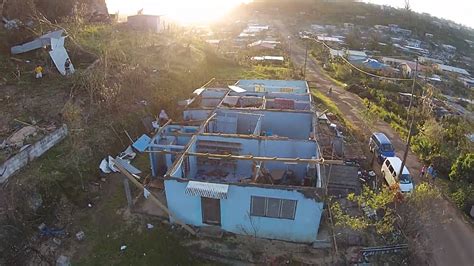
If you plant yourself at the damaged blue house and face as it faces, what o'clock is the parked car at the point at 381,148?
The parked car is roughly at 8 o'clock from the damaged blue house.

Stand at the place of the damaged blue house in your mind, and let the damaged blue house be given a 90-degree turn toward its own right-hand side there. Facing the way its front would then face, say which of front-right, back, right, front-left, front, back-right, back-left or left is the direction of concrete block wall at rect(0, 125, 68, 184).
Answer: front

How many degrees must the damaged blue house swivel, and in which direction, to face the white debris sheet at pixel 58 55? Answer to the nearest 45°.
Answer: approximately 135° to its right

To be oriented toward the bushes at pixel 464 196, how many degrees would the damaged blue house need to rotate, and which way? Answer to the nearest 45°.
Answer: approximately 90° to its left

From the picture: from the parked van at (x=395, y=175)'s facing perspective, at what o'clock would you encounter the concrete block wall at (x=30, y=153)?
The concrete block wall is roughly at 3 o'clock from the parked van.

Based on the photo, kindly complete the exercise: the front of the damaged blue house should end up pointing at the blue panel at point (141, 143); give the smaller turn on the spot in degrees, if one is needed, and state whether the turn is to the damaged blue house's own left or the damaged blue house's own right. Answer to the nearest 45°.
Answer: approximately 135° to the damaged blue house's own right

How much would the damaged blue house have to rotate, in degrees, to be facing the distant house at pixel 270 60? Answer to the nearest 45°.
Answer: approximately 180°

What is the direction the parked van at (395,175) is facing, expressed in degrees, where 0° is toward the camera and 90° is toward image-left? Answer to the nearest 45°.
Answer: approximately 315°

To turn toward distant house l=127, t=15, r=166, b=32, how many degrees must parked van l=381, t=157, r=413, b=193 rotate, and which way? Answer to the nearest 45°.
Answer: approximately 135° to its right

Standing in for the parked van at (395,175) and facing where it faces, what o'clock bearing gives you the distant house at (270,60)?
The distant house is roughly at 6 o'clock from the parked van.

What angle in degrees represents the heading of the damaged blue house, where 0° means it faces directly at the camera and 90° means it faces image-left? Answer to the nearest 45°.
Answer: approximately 0°

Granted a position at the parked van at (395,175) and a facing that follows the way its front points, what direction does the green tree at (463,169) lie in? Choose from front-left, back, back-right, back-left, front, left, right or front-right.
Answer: left
